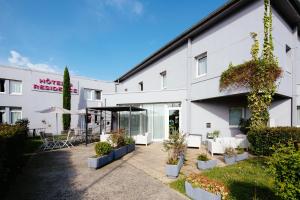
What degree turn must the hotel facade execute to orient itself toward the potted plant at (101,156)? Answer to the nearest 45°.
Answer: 0° — it already faces it

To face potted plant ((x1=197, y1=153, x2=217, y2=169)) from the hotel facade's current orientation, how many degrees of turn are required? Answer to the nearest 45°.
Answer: approximately 45° to its left

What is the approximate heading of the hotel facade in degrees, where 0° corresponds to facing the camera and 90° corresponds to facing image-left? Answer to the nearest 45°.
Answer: approximately 45°

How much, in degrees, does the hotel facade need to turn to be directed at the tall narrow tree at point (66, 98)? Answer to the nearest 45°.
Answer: approximately 90° to its right
